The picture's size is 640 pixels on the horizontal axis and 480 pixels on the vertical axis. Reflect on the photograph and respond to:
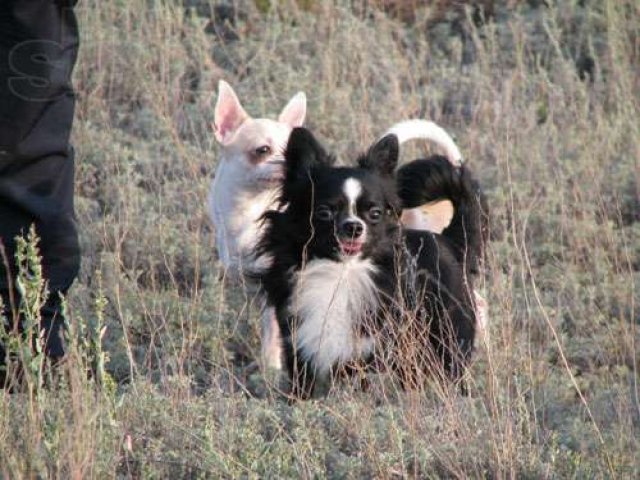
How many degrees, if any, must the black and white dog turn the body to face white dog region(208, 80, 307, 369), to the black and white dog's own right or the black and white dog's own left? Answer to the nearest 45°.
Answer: approximately 90° to the black and white dog's own right

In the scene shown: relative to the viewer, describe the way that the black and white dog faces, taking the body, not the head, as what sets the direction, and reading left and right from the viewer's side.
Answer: facing the viewer and to the left of the viewer
